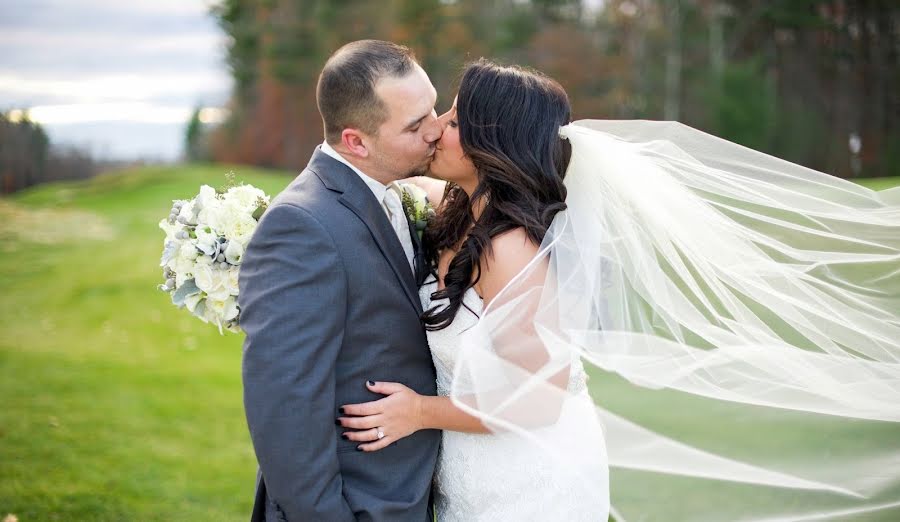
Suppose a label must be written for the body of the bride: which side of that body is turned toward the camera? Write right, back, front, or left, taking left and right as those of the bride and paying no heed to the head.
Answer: left

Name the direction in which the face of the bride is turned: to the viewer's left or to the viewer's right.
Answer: to the viewer's left

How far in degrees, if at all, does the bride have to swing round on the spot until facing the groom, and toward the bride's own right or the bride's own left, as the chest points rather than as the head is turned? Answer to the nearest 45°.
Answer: approximately 45° to the bride's own left
